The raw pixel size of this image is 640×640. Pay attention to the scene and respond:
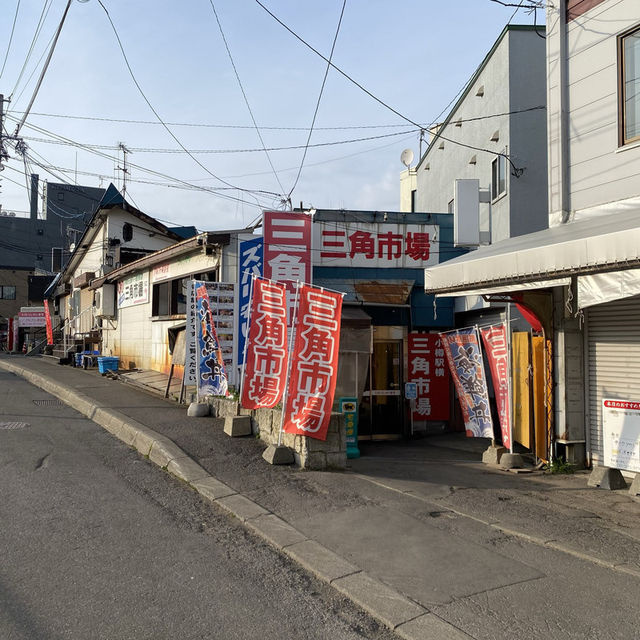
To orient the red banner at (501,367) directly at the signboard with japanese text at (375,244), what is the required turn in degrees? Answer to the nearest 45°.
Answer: approximately 135° to its right

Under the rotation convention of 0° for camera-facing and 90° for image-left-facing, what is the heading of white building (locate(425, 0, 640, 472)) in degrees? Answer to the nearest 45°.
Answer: approximately 45°

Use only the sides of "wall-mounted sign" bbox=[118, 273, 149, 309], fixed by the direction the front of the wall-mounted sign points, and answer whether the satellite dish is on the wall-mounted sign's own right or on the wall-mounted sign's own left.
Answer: on the wall-mounted sign's own left

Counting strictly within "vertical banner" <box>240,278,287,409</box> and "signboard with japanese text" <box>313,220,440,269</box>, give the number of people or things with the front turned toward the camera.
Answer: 2

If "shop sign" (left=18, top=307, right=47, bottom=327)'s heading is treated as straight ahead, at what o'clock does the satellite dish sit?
The satellite dish is roughly at 11 o'clock from the shop sign.

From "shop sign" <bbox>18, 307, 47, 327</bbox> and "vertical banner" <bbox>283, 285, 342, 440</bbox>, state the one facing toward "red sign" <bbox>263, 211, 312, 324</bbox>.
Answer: the shop sign

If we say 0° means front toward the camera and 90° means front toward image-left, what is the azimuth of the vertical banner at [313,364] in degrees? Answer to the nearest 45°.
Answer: approximately 0°
